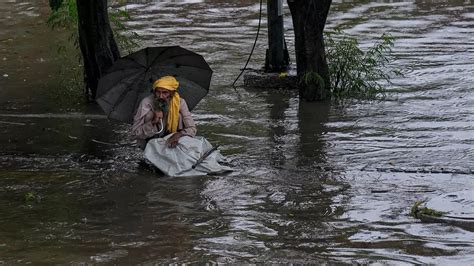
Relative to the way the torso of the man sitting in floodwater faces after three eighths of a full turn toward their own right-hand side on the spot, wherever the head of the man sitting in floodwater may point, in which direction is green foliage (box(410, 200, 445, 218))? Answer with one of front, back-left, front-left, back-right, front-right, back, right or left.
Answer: back

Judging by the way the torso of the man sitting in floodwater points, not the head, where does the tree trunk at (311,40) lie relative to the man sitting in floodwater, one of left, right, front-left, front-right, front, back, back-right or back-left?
back-left

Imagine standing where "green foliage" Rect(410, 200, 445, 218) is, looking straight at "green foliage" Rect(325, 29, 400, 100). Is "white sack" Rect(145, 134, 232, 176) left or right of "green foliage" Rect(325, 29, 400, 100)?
left

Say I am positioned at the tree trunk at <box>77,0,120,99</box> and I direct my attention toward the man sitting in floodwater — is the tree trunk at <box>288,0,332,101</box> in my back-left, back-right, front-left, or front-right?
front-left

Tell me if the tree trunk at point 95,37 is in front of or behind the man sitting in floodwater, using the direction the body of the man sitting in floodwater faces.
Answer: behind

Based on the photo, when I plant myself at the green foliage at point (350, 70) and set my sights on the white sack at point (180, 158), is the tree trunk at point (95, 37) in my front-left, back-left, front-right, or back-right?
front-right

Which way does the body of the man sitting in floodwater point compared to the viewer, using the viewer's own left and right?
facing the viewer

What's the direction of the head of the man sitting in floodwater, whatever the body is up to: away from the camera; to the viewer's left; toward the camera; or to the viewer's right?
toward the camera

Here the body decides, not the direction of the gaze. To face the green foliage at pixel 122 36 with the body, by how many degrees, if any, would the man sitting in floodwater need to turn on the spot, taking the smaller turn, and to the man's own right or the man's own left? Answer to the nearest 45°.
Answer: approximately 180°
